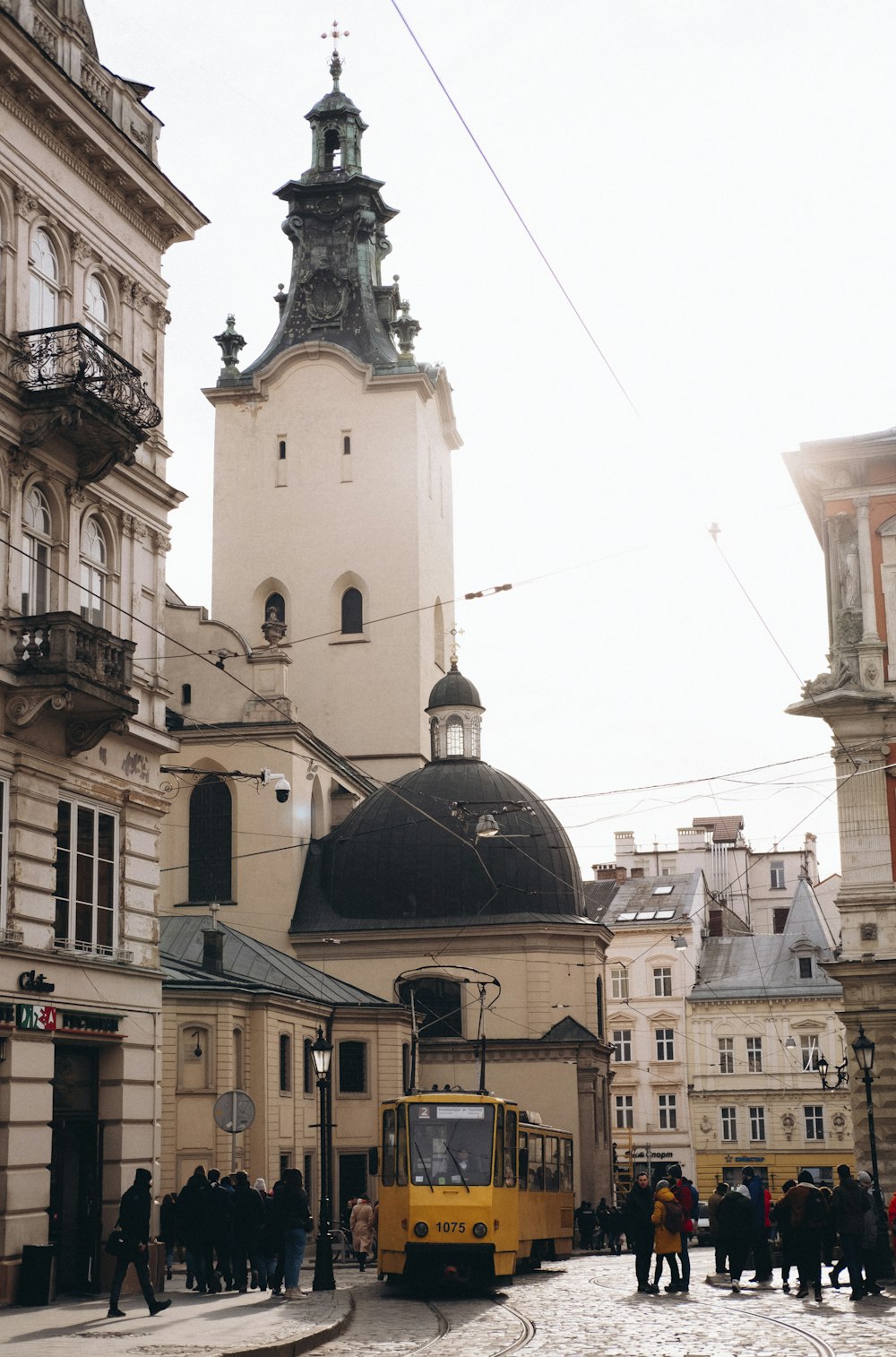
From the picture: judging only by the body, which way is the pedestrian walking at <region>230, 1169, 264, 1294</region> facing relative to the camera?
away from the camera

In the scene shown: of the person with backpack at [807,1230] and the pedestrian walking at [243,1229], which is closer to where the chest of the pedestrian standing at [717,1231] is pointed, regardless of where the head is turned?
the person with backpack

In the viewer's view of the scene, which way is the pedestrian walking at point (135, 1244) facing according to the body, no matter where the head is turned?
to the viewer's right

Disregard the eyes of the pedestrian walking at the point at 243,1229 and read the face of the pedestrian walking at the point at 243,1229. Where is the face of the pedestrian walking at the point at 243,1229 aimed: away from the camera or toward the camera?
away from the camera

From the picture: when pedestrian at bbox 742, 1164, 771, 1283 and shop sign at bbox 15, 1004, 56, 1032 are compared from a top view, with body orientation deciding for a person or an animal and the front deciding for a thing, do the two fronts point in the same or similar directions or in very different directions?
very different directions
